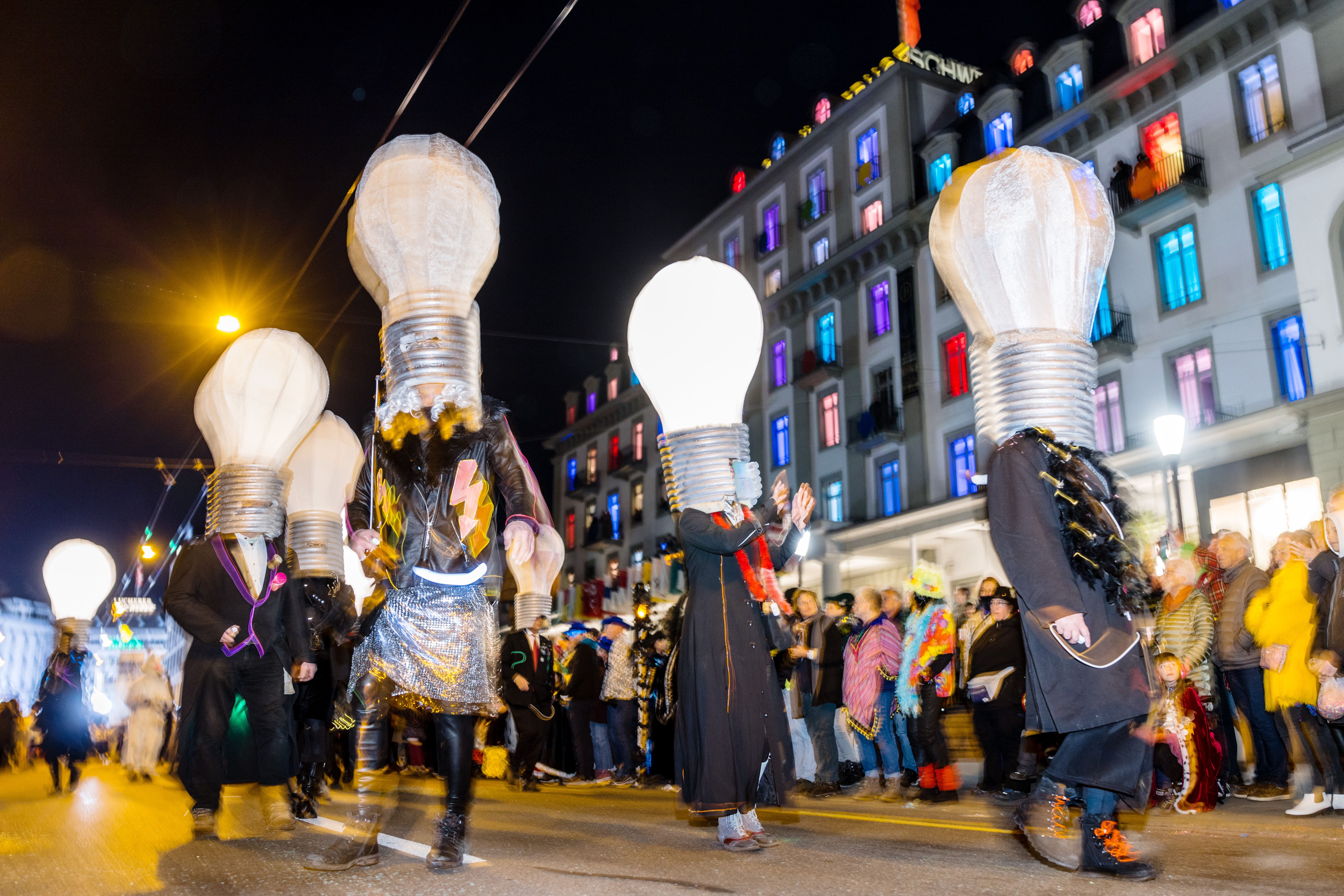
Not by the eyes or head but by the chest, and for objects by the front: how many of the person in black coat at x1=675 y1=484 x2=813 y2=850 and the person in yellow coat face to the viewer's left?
1

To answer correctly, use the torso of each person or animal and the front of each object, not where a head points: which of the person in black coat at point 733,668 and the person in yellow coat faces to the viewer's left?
the person in yellow coat

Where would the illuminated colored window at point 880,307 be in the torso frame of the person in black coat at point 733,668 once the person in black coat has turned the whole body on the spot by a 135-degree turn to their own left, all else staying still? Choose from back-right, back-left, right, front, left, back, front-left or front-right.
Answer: front

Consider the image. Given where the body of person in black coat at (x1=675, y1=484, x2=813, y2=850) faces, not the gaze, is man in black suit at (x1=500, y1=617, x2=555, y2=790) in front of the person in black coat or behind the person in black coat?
behind

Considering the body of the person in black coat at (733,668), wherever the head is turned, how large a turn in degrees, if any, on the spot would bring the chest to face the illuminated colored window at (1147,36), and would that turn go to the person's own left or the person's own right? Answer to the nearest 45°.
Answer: approximately 90° to the person's own left

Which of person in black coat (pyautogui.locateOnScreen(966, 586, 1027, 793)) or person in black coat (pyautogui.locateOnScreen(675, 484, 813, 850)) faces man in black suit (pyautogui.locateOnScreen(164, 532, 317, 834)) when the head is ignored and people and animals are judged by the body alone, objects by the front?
person in black coat (pyautogui.locateOnScreen(966, 586, 1027, 793))

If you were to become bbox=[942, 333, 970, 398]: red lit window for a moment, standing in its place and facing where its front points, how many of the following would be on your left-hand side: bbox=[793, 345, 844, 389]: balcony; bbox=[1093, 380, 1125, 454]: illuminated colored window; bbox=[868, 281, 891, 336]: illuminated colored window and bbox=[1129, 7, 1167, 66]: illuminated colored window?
2

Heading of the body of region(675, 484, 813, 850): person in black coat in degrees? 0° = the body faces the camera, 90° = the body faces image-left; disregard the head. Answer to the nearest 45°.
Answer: approximately 315°

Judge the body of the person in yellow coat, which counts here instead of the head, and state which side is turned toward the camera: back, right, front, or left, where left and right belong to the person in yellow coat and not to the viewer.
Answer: left

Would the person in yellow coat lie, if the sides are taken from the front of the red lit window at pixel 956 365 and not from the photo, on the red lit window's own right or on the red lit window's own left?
on the red lit window's own left

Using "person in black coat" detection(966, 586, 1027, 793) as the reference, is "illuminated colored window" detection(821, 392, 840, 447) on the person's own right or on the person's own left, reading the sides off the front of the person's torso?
on the person's own right

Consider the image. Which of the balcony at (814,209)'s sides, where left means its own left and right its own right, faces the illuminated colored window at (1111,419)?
left

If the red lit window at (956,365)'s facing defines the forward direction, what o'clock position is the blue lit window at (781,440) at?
The blue lit window is roughly at 3 o'clock from the red lit window.

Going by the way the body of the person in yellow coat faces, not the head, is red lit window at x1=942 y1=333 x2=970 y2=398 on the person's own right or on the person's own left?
on the person's own right
